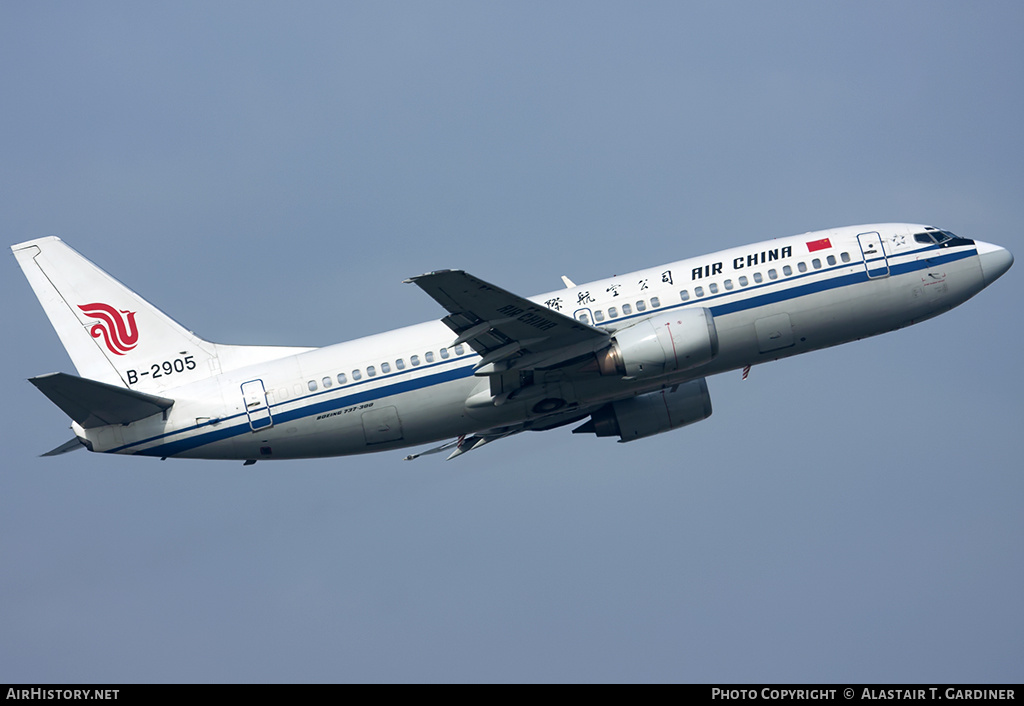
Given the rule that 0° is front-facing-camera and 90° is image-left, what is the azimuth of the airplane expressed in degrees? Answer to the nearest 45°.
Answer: approximately 270°
